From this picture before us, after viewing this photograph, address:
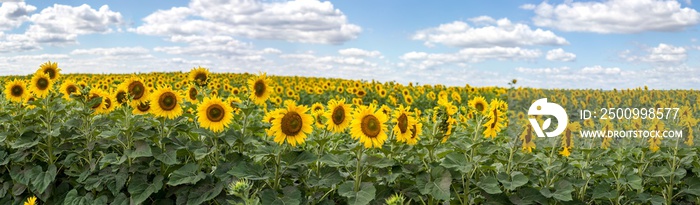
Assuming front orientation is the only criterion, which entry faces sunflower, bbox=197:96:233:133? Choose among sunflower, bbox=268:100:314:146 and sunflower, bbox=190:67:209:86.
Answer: sunflower, bbox=190:67:209:86

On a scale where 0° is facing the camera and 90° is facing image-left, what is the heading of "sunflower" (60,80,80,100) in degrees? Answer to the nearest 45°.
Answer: approximately 0°

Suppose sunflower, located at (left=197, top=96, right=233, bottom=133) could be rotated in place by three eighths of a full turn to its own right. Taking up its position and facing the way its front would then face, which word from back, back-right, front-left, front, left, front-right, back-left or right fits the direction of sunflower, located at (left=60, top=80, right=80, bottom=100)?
front
